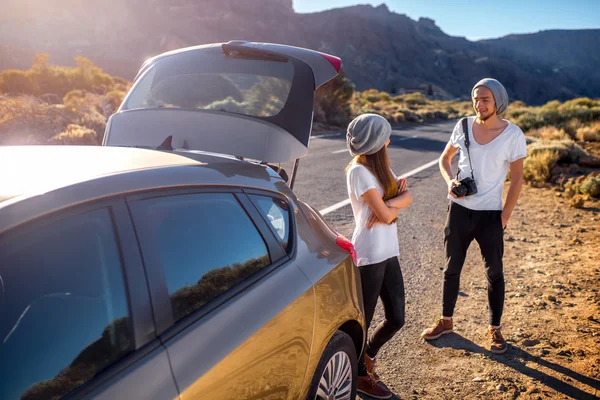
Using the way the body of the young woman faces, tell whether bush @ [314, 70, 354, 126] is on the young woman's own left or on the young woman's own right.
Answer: on the young woman's own left

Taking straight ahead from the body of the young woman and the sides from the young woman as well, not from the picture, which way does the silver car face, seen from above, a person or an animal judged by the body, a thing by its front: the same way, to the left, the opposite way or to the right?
to the right

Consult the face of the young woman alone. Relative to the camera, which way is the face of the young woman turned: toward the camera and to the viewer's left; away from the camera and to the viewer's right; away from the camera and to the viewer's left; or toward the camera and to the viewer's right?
away from the camera and to the viewer's right

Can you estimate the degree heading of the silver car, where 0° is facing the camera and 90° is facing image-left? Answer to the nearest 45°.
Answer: approximately 45°

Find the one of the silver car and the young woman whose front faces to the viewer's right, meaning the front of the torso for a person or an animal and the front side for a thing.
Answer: the young woman

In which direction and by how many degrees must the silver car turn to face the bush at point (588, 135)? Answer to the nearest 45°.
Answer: approximately 180°

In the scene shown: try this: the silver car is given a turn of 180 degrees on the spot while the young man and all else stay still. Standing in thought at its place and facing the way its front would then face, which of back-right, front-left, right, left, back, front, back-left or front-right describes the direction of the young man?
front

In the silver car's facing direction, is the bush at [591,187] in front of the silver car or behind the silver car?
behind

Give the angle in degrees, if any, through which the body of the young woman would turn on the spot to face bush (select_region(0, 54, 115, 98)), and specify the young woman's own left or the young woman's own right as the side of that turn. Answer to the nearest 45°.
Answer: approximately 135° to the young woman's own left

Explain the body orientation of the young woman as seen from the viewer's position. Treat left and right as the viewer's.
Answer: facing to the right of the viewer

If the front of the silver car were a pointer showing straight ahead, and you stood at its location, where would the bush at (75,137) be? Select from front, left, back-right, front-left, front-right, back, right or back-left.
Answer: back-right

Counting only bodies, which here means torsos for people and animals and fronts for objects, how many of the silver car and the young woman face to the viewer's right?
1
